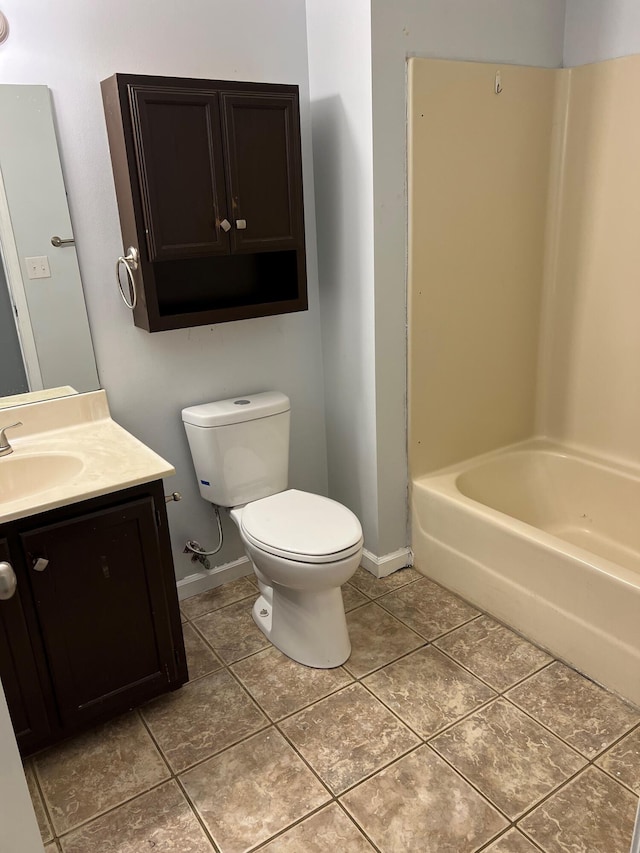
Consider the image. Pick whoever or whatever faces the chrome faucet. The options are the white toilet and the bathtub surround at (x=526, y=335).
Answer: the bathtub surround

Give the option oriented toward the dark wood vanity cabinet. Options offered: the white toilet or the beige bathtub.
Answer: the beige bathtub

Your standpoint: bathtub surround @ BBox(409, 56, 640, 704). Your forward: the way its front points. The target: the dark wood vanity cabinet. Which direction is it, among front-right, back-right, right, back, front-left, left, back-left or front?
front

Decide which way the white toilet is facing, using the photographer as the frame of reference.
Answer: facing the viewer and to the right of the viewer

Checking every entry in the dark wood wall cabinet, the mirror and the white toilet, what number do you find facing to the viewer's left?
0

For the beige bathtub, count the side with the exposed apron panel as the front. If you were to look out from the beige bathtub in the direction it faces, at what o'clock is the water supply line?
The water supply line is roughly at 1 o'clock from the beige bathtub.

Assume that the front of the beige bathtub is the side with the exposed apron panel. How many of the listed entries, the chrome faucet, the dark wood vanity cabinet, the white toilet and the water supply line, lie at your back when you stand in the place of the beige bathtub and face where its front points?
0

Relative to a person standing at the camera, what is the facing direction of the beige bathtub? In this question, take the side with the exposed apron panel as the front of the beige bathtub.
facing the viewer and to the left of the viewer

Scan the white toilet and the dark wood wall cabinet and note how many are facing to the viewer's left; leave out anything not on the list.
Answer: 0

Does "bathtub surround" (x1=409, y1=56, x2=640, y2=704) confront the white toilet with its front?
yes

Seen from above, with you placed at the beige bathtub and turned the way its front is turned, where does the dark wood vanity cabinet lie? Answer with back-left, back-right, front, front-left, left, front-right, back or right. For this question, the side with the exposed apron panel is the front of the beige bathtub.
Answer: front
